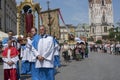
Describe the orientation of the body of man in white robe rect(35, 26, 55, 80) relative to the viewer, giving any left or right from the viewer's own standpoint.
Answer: facing the viewer and to the left of the viewer

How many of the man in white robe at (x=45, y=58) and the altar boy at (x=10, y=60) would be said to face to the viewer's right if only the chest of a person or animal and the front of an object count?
0

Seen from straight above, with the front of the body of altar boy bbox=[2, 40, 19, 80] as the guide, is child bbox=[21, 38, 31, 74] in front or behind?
behind

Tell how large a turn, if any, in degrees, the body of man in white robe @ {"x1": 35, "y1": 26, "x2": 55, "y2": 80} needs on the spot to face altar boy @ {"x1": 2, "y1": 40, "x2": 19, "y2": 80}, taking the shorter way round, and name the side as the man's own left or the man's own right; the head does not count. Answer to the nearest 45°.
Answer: approximately 90° to the man's own right

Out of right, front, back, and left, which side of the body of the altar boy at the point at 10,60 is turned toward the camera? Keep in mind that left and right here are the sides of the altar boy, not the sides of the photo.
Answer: front
